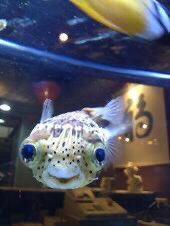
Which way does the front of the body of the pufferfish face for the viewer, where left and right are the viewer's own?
facing the viewer
